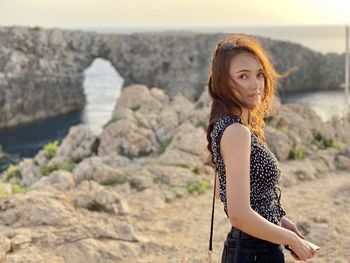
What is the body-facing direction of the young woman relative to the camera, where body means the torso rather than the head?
to the viewer's right
